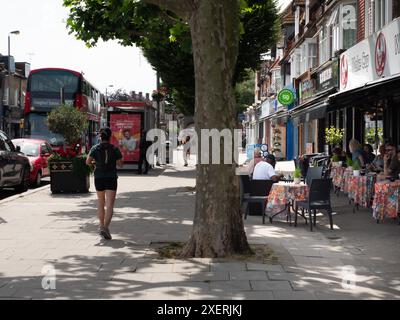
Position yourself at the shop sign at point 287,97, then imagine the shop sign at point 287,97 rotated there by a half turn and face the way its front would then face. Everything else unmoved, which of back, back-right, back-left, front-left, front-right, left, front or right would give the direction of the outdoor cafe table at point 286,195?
back

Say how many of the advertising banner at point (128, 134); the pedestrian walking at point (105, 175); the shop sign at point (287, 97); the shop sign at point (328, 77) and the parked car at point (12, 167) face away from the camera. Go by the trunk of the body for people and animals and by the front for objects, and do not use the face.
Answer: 1

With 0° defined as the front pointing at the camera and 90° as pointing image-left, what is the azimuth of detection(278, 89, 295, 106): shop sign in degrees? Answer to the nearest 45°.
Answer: approximately 0°

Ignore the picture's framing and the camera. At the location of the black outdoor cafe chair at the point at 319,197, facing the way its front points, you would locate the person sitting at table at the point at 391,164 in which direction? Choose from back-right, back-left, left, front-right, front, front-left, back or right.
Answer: right

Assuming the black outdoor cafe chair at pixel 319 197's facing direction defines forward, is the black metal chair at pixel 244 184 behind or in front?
in front

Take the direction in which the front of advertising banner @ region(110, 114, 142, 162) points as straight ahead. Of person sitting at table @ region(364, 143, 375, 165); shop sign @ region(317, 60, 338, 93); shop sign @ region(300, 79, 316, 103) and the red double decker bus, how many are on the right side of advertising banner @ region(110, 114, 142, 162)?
1

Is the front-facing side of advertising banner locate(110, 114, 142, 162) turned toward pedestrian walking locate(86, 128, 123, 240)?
yes

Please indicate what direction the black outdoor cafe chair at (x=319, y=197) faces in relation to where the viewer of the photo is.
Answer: facing away from the viewer and to the left of the viewer

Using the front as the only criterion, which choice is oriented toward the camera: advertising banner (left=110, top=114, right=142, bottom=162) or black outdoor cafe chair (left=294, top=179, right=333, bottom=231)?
the advertising banner

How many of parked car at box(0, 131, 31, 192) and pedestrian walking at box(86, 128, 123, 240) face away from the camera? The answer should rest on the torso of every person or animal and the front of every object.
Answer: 1

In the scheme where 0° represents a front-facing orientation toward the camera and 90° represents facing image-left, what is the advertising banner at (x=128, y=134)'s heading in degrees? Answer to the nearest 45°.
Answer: approximately 0°

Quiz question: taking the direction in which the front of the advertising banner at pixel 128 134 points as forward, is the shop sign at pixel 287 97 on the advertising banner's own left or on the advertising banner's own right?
on the advertising banner's own left

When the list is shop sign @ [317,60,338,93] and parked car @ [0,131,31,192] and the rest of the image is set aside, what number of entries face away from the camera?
0

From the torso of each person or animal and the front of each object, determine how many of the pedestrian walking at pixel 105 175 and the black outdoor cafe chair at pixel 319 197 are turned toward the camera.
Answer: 0

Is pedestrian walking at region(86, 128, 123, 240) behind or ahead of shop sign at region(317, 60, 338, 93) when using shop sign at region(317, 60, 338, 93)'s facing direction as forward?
ahead

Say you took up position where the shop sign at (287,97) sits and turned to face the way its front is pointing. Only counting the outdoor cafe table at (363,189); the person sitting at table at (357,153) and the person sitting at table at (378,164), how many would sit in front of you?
3

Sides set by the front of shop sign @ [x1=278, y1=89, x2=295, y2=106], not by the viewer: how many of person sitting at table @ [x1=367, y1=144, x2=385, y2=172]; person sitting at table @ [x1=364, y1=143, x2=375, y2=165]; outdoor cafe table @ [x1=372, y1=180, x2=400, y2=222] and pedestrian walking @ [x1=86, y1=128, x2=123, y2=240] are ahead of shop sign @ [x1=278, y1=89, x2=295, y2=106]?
4

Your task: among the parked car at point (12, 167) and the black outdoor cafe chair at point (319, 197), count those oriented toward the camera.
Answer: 1

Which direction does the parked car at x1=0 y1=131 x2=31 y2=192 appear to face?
toward the camera
